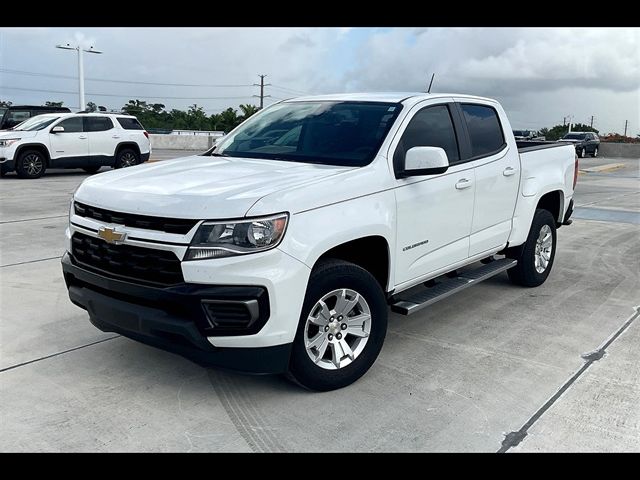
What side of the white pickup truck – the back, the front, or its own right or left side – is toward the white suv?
right

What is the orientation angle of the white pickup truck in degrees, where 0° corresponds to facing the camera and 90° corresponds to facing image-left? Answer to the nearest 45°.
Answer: approximately 45°

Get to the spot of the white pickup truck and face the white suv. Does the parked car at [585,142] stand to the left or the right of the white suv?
right

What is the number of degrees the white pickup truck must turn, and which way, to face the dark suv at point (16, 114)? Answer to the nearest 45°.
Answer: approximately 90° to its right

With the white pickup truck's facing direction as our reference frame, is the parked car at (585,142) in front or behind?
behind
